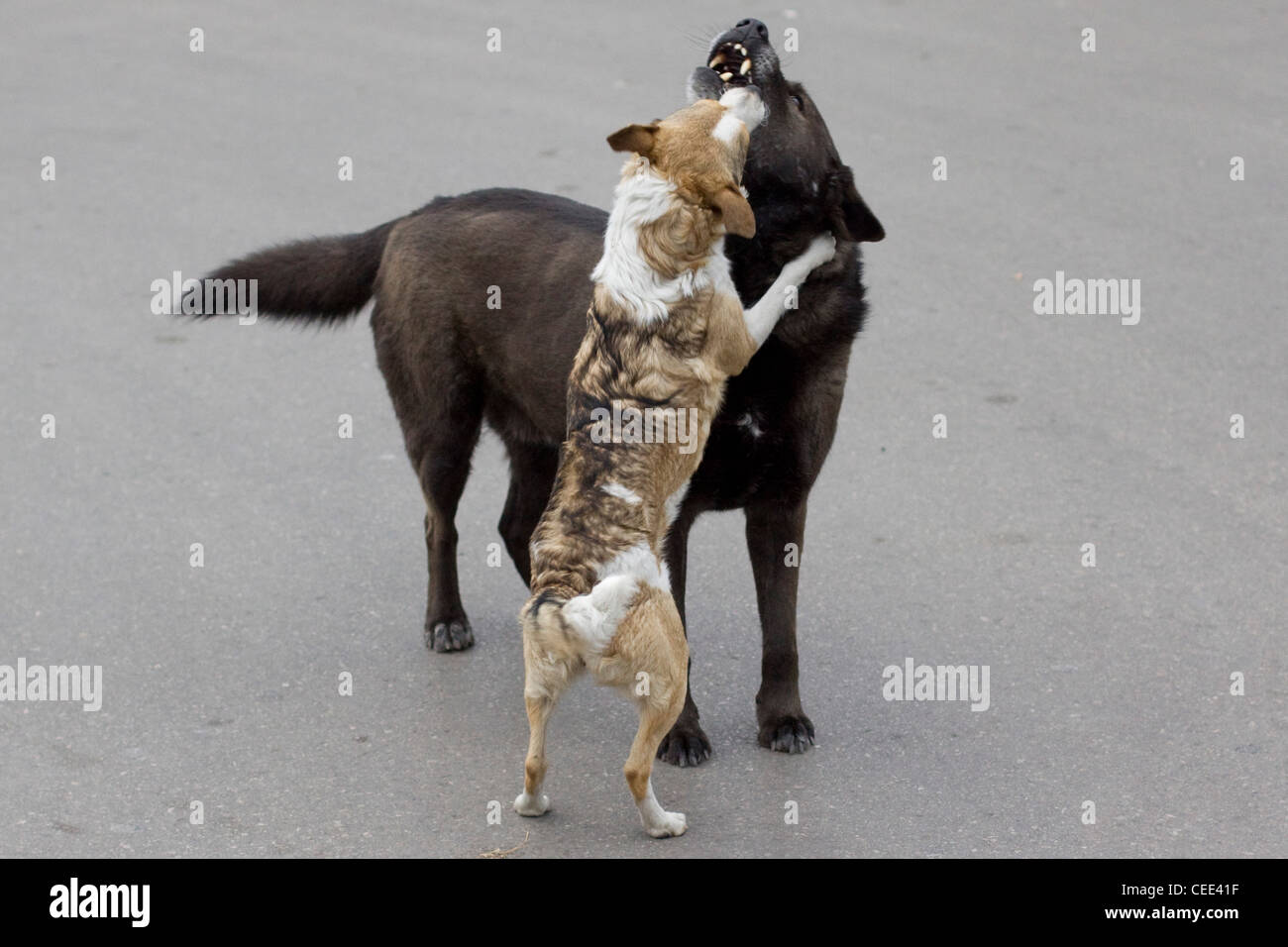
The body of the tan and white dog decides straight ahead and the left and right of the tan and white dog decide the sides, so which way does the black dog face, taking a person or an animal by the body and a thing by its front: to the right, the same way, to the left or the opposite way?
to the right

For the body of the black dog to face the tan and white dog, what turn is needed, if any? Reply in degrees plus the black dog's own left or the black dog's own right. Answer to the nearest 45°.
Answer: approximately 45° to the black dog's own right

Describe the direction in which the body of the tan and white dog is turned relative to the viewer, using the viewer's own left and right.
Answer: facing away from the viewer and to the right of the viewer
